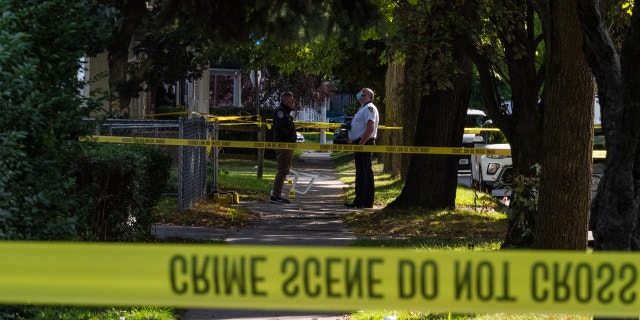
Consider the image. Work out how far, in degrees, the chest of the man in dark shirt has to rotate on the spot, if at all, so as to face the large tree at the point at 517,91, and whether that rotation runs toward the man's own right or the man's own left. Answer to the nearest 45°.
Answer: approximately 45° to the man's own right

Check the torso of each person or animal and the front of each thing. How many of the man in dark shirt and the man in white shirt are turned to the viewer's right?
1

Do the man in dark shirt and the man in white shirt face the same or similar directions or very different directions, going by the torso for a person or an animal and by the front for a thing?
very different directions

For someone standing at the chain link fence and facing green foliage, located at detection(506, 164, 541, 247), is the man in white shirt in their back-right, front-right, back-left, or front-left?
front-left

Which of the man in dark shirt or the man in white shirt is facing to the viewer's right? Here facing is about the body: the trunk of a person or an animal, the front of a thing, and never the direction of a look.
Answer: the man in dark shirt

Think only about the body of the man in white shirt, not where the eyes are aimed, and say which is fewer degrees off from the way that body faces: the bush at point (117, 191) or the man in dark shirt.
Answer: the man in dark shirt

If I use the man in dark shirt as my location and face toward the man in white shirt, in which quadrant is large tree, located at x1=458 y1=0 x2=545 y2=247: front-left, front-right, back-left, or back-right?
front-right

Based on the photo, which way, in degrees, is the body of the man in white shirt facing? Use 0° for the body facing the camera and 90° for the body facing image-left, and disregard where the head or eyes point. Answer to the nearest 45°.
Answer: approximately 90°

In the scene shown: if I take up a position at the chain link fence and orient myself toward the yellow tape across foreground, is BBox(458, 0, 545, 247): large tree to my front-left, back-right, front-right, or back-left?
front-left

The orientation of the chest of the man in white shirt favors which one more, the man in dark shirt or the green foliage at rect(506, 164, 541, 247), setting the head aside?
the man in dark shirt

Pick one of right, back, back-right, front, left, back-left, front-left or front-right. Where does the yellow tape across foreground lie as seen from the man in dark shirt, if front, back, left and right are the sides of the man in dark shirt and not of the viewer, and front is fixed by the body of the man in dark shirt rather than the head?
right

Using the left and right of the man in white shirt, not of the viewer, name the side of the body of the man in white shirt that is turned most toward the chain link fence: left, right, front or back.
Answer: front

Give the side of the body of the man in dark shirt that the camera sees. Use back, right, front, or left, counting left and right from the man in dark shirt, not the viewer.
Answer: right

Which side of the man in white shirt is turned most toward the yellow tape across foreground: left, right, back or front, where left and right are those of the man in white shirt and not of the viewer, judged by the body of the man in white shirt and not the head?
left
